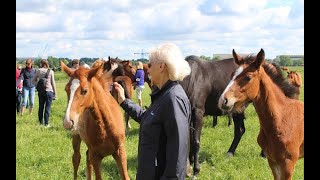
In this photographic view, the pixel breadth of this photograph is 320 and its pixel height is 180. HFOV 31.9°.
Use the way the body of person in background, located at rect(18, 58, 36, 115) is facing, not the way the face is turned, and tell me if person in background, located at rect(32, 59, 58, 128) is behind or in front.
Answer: in front

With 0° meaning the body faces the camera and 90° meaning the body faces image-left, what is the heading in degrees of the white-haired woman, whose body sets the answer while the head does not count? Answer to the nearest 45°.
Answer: approximately 90°

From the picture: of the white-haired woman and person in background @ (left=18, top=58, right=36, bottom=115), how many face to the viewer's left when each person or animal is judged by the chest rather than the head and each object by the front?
1

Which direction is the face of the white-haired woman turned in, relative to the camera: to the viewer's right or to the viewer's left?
to the viewer's left

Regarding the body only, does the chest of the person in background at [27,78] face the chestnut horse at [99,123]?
yes

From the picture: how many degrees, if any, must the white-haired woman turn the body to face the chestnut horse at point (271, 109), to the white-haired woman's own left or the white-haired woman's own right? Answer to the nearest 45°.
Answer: approximately 135° to the white-haired woman's own right

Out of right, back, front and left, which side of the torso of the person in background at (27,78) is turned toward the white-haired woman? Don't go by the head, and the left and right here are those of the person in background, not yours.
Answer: front

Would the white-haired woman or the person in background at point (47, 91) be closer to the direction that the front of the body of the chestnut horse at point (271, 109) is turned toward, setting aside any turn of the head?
the white-haired woman

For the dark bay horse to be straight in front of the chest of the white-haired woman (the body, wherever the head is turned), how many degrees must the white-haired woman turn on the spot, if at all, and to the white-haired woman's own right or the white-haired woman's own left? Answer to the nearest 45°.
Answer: approximately 90° to the white-haired woman's own right

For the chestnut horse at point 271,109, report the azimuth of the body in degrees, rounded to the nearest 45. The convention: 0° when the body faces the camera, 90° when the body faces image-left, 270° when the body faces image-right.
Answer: approximately 45°
